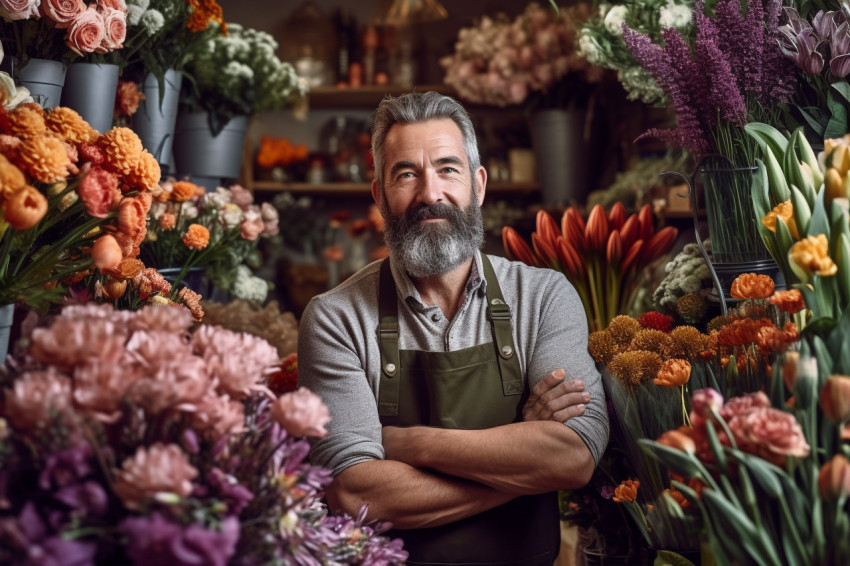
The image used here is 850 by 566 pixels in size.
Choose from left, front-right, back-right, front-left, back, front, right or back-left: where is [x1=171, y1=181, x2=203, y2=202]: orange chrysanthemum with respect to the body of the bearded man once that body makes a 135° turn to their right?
front

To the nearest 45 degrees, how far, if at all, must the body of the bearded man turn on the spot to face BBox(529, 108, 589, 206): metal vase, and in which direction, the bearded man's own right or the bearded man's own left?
approximately 180°

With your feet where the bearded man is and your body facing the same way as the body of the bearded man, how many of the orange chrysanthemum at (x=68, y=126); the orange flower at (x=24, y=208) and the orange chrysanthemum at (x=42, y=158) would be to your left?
0

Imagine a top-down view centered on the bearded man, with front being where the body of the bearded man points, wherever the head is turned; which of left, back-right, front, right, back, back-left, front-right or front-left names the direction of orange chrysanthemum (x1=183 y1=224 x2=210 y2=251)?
back-right

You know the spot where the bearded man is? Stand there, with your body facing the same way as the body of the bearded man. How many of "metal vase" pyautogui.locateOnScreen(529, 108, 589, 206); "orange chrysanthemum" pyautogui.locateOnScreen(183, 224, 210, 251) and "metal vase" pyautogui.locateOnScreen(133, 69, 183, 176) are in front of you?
0

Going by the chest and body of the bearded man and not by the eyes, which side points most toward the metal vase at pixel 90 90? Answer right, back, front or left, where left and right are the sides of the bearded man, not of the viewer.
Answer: right

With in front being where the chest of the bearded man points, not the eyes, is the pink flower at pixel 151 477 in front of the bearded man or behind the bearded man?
in front

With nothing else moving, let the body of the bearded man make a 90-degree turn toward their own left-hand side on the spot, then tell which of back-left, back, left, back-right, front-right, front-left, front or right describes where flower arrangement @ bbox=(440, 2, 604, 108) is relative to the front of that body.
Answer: left

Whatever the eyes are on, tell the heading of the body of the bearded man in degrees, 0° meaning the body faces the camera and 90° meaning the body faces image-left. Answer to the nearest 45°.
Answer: approximately 0°

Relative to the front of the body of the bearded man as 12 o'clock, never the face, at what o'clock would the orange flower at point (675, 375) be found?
The orange flower is roughly at 9 o'clock from the bearded man.

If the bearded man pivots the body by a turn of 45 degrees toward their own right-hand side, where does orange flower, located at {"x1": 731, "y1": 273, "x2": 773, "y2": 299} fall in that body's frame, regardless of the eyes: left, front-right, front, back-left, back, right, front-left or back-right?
left

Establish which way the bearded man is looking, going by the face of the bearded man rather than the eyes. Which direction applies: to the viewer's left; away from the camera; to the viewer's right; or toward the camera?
toward the camera

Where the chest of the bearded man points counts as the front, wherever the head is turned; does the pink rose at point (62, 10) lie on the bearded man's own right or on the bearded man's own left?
on the bearded man's own right

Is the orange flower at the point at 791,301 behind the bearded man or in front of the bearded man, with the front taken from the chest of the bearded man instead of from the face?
in front

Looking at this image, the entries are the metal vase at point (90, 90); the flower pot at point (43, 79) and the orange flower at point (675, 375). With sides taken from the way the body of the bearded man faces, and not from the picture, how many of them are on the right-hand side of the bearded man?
2
